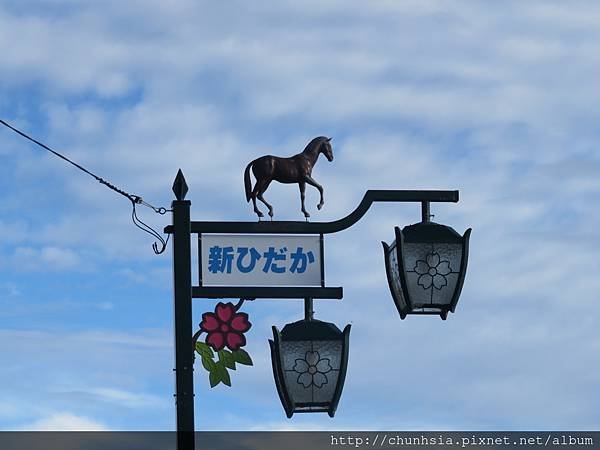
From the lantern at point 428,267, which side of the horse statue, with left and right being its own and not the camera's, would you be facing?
front

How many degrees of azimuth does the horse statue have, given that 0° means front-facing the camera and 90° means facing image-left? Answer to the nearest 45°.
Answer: approximately 270°
